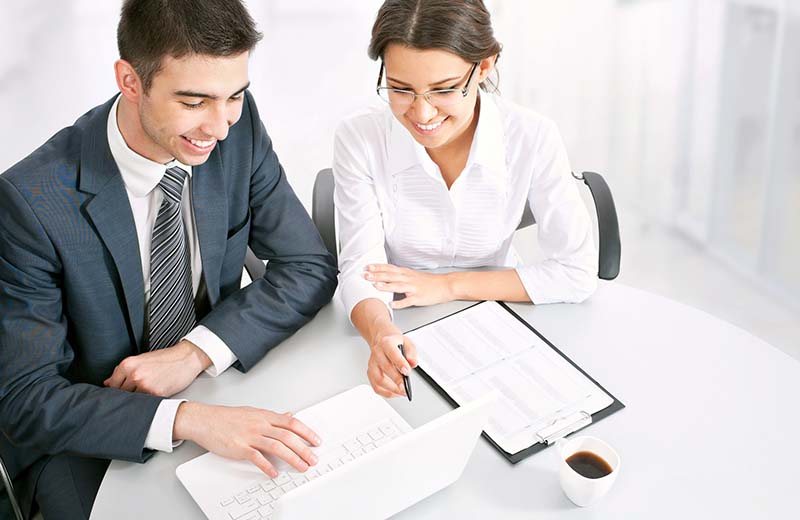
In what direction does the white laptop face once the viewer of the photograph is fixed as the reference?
facing away from the viewer and to the left of the viewer

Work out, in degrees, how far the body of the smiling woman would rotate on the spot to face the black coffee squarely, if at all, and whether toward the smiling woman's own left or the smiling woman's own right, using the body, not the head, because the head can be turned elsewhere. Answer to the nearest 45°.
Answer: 0° — they already face it

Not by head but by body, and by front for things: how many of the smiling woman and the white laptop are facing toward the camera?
1

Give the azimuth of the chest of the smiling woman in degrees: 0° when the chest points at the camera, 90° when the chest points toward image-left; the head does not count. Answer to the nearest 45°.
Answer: approximately 0°

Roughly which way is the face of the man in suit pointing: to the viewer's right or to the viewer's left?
to the viewer's right

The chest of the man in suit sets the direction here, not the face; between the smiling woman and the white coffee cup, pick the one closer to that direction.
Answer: the white coffee cup
